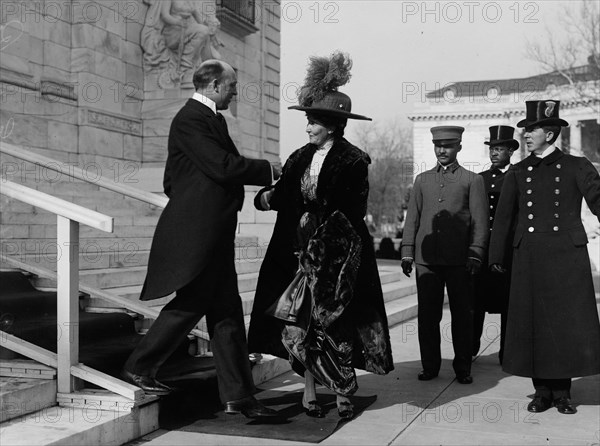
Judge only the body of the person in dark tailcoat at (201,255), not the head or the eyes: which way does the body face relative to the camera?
to the viewer's right

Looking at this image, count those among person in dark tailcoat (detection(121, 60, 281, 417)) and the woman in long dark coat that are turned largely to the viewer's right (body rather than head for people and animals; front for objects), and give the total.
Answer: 1

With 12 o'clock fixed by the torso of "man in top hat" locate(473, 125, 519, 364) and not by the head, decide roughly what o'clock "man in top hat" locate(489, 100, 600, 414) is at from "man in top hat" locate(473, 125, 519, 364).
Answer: "man in top hat" locate(489, 100, 600, 414) is roughly at 10 o'clock from "man in top hat" locate(473, 125, 519, 364).

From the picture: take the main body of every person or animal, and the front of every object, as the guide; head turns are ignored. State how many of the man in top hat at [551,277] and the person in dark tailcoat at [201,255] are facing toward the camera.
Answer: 1

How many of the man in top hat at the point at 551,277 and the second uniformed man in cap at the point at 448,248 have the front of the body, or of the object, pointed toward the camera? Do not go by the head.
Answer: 2

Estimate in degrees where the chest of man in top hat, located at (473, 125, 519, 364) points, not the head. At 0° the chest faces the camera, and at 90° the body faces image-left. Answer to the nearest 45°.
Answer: approximately 45°

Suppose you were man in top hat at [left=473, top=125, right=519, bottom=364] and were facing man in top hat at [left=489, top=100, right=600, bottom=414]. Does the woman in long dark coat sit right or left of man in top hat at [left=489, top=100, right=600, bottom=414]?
right

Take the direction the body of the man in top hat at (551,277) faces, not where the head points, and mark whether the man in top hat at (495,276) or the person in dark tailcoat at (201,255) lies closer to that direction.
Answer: the person in dark tailcoat

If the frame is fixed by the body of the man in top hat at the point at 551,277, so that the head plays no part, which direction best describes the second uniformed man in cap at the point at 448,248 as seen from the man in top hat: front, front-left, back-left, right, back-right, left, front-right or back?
back-right

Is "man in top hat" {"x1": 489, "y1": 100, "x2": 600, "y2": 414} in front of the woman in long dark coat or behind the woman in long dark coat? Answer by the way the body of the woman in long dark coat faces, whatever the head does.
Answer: behind

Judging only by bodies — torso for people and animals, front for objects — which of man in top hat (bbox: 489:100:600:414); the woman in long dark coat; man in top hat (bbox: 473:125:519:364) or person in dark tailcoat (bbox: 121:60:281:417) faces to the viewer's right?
the person in dark tailcoat
